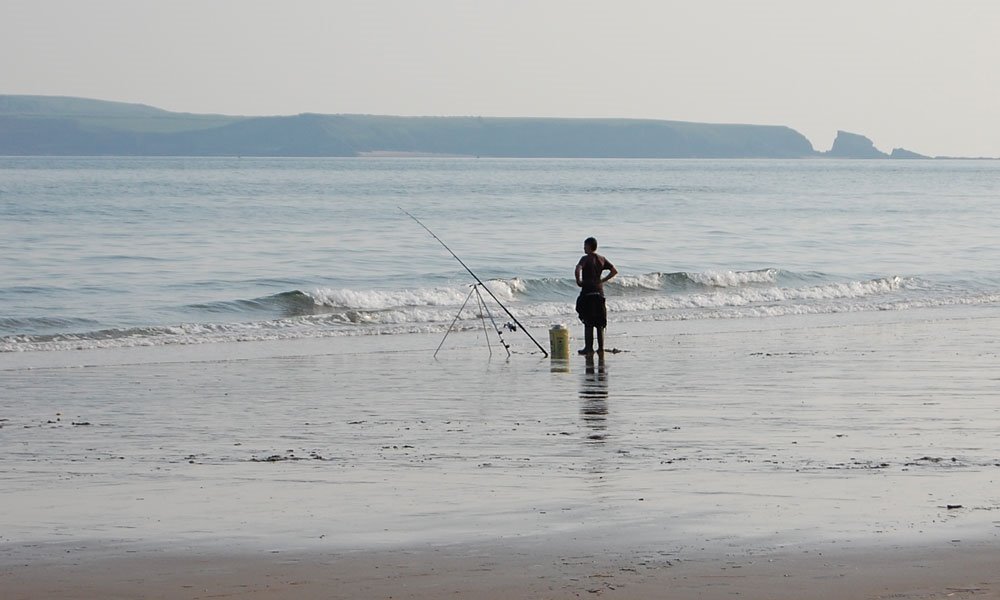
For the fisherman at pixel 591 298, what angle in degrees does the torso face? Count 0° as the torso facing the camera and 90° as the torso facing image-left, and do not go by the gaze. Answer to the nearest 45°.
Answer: approximately 135°
